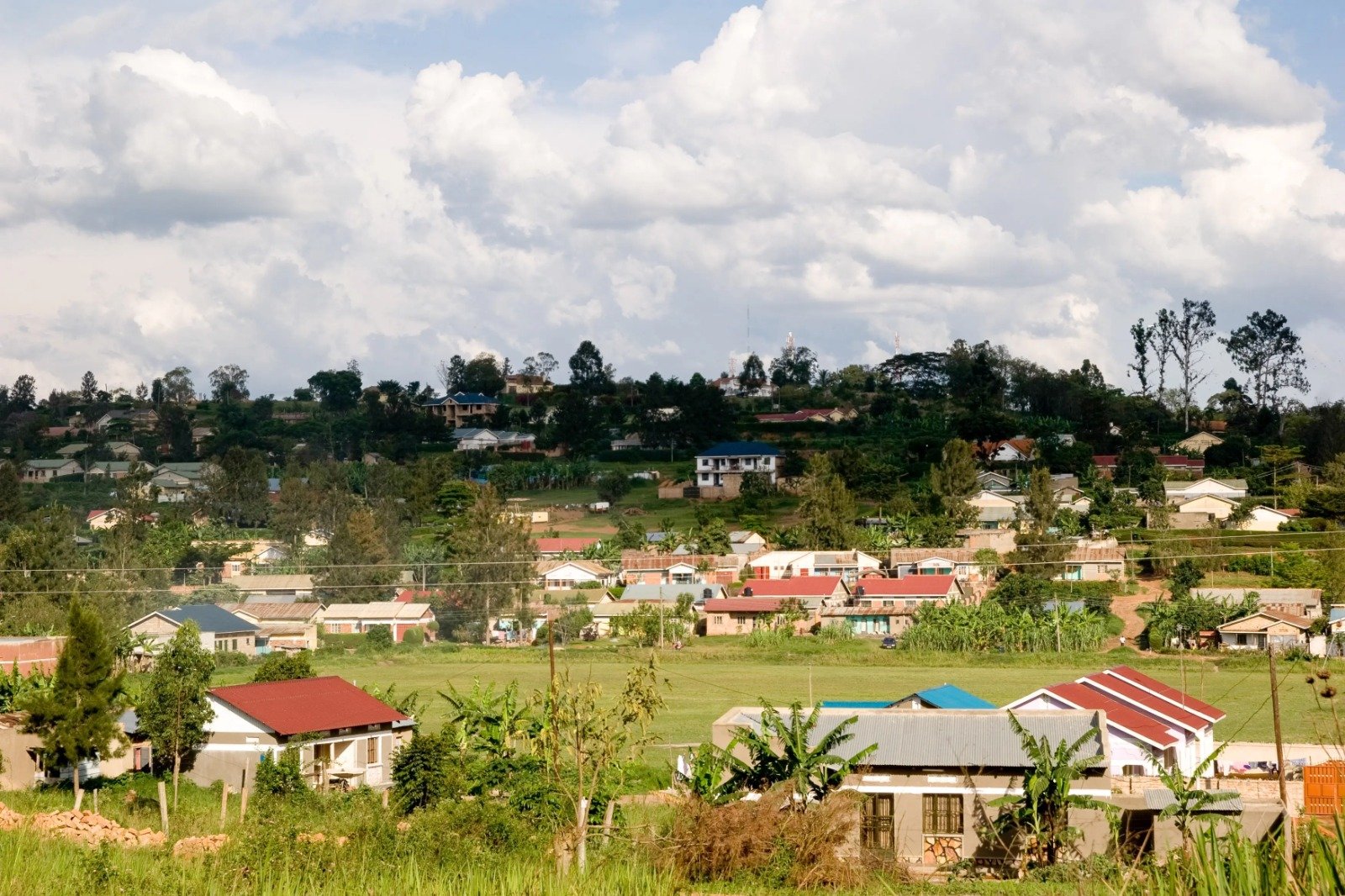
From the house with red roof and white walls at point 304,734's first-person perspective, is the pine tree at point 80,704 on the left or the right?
on its right

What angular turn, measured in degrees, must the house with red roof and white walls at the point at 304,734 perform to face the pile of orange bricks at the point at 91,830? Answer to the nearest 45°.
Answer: approximately 45° to its right

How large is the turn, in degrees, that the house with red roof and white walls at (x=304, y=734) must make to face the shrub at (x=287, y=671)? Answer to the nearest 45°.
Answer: approximately 135° to its left

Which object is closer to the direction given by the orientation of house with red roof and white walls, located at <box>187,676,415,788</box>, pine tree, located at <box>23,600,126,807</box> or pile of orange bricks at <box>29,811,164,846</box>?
the pile of orange bricks

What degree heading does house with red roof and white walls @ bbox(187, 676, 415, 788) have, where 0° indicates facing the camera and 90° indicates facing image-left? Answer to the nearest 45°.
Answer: approximately 315°

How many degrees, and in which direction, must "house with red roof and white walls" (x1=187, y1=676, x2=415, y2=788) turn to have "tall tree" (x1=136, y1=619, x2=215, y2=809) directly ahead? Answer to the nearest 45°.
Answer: approximately 135° to its right

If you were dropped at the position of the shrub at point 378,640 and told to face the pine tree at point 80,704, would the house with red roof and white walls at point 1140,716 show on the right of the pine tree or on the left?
left

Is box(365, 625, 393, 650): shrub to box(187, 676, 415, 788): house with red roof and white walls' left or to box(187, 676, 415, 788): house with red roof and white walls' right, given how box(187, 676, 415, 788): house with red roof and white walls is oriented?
on its left

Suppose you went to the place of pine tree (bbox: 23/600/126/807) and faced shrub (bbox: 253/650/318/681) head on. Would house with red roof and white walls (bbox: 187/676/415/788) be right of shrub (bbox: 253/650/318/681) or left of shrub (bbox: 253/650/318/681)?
right
